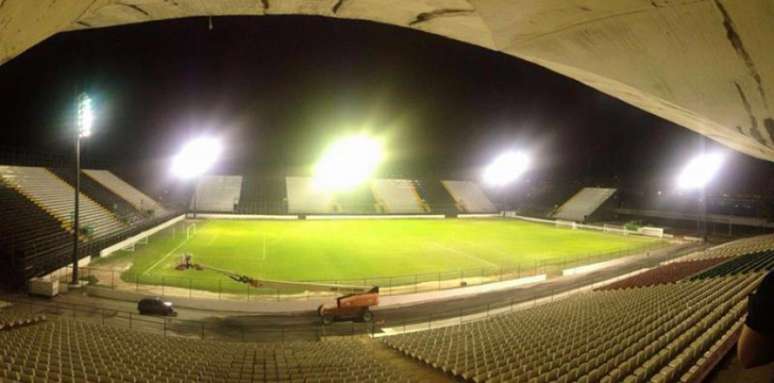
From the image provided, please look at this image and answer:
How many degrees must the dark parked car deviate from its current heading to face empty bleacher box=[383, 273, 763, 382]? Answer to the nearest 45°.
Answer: approximately 45° to its right

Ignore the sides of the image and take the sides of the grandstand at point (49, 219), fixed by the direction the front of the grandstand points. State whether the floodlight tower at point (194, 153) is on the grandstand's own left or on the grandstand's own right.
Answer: on the grandstand's own left

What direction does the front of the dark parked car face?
to the viewer's right

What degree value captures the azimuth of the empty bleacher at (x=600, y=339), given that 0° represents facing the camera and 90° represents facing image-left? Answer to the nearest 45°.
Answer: approximately 135°

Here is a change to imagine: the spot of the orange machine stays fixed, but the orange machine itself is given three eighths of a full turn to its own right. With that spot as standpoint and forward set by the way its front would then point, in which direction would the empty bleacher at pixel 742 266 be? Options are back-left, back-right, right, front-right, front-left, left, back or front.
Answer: front-right

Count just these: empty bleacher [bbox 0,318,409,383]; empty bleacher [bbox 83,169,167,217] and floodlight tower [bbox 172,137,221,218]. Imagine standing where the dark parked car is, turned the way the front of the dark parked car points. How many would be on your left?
2

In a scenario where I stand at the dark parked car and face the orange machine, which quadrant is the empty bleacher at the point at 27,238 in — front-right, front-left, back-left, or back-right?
back-left

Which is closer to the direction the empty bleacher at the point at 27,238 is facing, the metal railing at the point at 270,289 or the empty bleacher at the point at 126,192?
the metal railing
